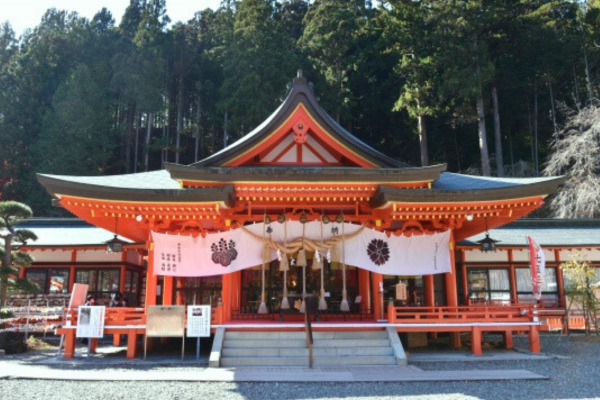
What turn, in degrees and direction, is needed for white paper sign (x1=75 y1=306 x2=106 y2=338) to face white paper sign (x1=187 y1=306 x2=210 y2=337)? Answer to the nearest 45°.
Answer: approximately 45° to its left

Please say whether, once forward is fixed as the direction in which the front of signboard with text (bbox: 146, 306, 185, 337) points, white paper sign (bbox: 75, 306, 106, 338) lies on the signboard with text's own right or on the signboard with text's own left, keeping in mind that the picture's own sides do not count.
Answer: on the signboard with text's own right

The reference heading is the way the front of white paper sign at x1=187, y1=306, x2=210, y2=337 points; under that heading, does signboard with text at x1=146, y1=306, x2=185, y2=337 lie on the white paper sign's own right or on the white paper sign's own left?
on the white paper sign's own right

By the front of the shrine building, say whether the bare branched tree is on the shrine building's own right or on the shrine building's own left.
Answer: on the shrine building's own left

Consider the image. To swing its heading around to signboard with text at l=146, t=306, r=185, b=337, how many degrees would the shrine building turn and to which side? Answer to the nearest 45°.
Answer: approximately 45° to its right

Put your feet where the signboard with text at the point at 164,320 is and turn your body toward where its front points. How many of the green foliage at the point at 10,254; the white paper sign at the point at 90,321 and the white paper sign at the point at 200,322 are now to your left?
1

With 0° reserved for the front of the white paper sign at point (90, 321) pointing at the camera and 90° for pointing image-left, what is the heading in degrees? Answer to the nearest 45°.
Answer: approximately 0°

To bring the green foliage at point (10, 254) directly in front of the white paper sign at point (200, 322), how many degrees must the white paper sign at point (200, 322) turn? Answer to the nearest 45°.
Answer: approximately 135° to its right

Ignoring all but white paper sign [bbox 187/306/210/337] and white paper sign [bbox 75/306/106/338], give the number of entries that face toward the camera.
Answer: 2

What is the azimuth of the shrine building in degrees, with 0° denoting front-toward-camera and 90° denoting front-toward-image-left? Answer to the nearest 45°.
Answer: approximately 0°

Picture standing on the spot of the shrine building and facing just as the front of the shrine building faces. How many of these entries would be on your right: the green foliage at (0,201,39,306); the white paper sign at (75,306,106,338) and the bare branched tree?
2
